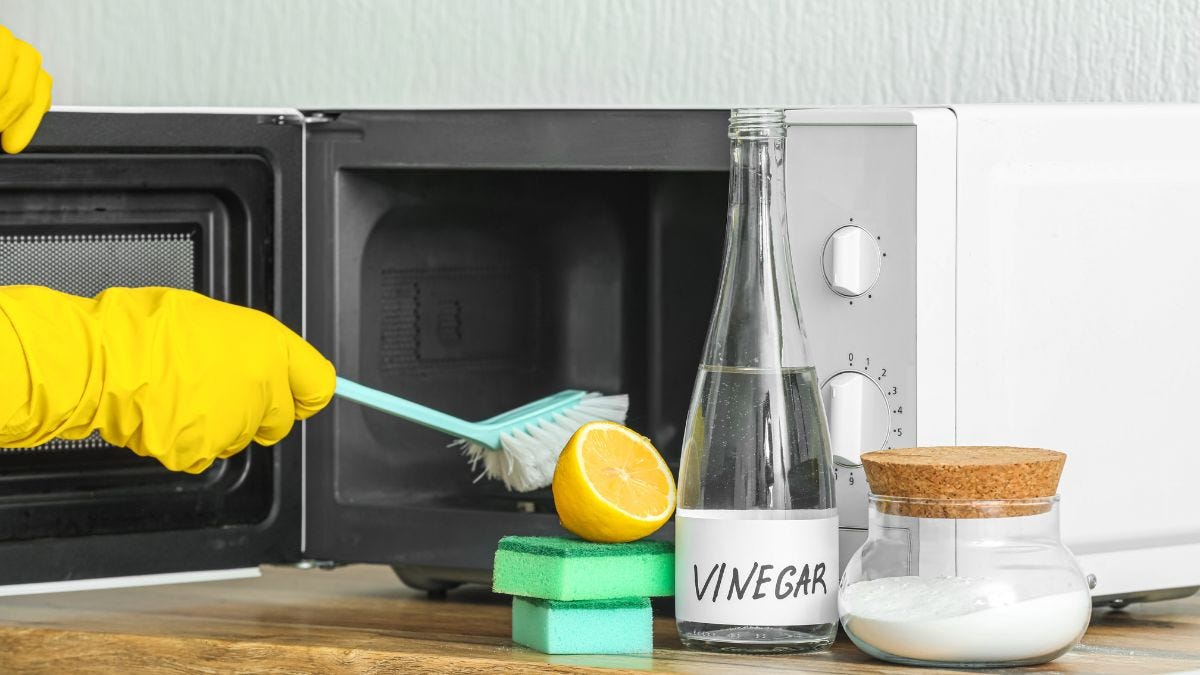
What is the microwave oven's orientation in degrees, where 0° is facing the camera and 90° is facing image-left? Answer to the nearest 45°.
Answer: approximately 45°
